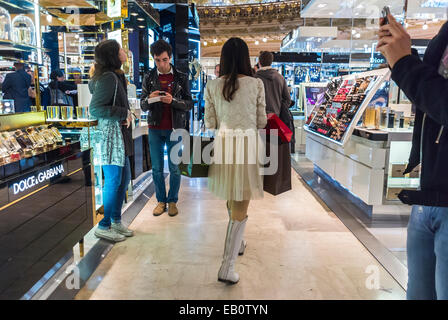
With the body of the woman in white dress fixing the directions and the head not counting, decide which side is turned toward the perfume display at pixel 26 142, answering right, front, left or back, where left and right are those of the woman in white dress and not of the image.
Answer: left

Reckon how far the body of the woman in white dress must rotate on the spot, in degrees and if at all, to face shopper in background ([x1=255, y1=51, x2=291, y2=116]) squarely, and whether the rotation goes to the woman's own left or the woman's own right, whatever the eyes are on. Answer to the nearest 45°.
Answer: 0° — they already face them

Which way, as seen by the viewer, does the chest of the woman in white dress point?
away from the camera

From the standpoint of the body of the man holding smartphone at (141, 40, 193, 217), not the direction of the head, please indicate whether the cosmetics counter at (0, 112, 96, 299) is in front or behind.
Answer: in front

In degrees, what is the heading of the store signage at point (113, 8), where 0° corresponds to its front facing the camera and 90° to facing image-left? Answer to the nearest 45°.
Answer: approximately 0°

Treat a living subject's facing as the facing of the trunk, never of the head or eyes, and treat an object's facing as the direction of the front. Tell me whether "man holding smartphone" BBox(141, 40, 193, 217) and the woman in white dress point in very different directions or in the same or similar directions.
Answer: very different directions

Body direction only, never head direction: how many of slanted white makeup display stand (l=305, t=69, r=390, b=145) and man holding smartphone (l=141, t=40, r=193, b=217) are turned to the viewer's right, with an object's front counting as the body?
0

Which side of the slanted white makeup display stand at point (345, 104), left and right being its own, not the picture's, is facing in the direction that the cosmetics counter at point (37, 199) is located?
front

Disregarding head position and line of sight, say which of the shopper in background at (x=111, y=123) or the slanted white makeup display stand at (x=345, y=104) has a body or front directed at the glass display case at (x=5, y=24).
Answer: the slanted white makeup display stand at (x=345, y=104)
